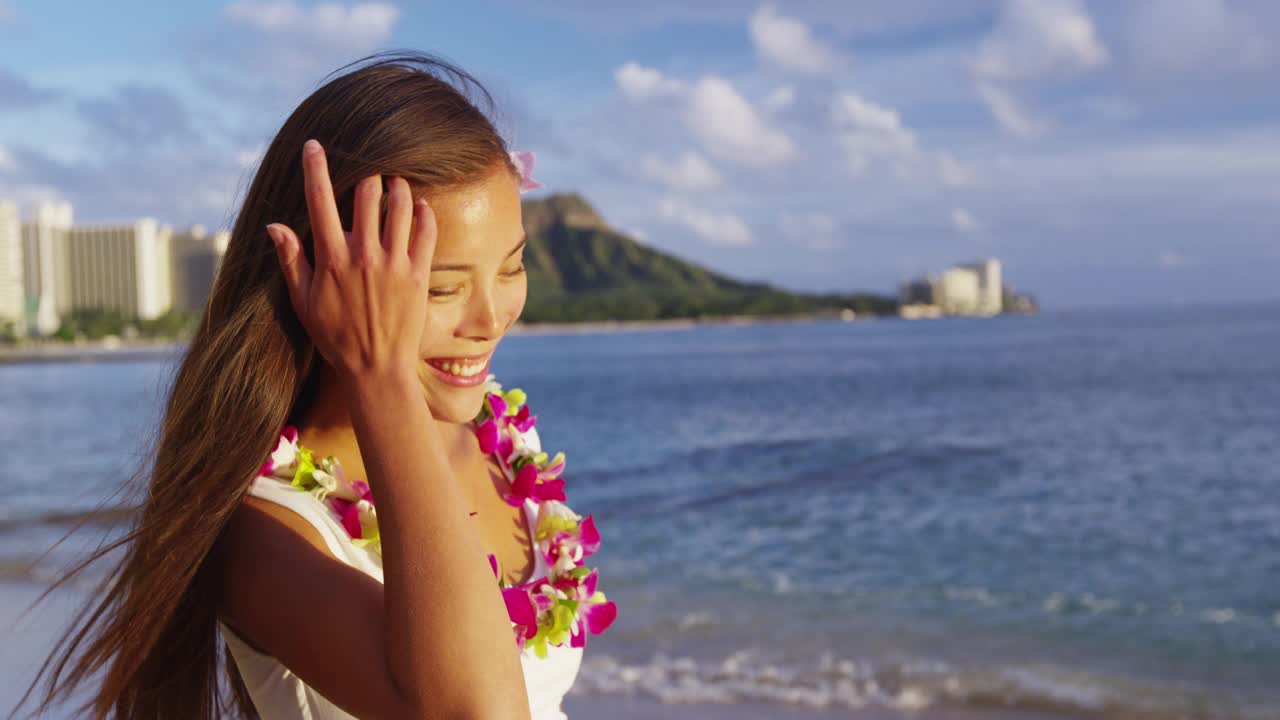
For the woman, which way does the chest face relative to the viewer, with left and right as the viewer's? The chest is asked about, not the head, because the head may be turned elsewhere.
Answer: facing the viewer and to the right of the viewer

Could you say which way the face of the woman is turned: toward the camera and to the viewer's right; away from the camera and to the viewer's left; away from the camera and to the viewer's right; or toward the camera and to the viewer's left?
toward the camera and to the viewer's right
